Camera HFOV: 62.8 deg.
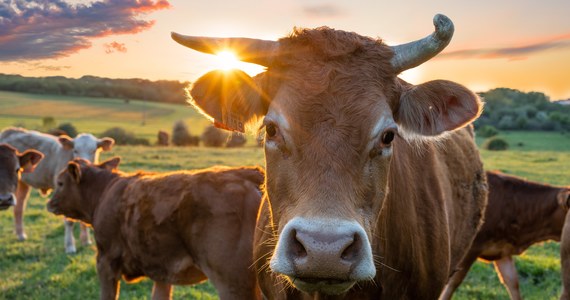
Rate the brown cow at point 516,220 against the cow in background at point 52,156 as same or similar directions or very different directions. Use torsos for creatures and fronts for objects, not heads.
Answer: same or similar directions

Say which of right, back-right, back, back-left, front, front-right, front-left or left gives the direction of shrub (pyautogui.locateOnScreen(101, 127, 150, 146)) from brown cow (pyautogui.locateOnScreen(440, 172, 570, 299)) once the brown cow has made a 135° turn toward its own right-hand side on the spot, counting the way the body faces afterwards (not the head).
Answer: right

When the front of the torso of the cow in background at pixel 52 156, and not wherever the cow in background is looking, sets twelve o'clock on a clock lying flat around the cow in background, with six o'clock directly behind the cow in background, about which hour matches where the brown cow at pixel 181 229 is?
The brown cow is roughly at 1 o'clock from the cow in background.

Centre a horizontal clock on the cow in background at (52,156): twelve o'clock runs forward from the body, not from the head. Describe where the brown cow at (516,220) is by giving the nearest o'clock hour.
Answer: The brown cow is roughly at 12 o'clock from the cow in background.

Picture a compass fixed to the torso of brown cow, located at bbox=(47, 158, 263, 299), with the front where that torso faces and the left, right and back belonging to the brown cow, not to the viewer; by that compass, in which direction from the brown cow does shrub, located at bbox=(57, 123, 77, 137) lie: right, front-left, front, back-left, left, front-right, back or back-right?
right

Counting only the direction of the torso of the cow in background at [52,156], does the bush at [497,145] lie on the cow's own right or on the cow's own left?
on the cow's own left

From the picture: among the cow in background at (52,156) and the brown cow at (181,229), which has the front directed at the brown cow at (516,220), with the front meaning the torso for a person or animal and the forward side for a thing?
the cow in background

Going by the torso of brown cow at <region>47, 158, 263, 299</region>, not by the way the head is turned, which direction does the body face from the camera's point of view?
to the viewer's left

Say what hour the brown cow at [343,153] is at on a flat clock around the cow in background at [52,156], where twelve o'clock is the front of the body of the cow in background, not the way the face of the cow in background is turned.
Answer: The brown cow is roughly at 1 o'clock from the cow in background.

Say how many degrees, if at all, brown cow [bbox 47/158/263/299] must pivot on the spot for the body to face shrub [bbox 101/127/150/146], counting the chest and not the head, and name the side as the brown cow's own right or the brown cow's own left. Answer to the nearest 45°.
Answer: approximately 90° to the brown cow's own right
